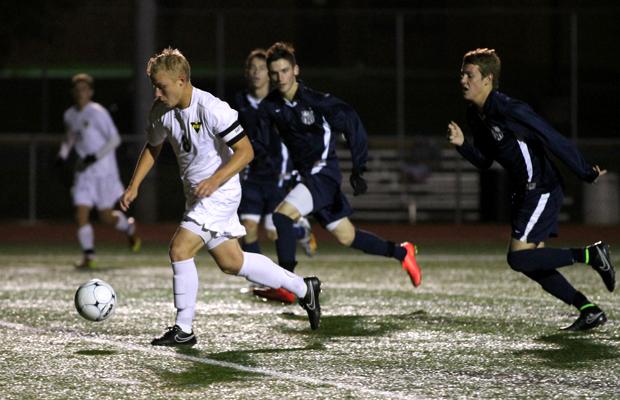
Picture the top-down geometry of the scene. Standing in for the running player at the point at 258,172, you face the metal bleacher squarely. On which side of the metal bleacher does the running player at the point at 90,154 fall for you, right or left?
left

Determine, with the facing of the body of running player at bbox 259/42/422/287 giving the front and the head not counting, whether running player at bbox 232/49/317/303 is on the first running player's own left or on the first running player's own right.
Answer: on the first running player's own right

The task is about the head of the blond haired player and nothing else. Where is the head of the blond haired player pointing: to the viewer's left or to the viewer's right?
to the viewer's left

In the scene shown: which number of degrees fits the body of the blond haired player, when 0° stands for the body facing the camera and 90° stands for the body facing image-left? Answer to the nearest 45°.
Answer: approximately 45°
